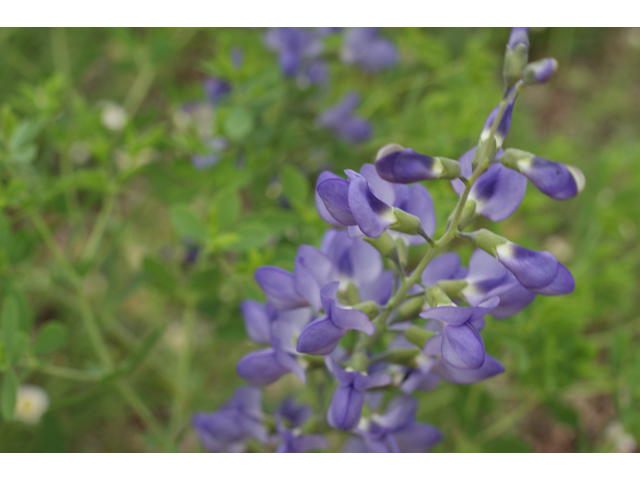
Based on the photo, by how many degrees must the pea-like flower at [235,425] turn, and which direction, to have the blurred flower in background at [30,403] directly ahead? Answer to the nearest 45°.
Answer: approximately 45° to its right

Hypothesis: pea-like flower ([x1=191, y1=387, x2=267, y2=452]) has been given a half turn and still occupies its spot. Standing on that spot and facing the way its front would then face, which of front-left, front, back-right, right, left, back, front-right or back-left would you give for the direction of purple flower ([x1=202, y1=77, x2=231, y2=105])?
left

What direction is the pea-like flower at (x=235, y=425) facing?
to the viewer's left
